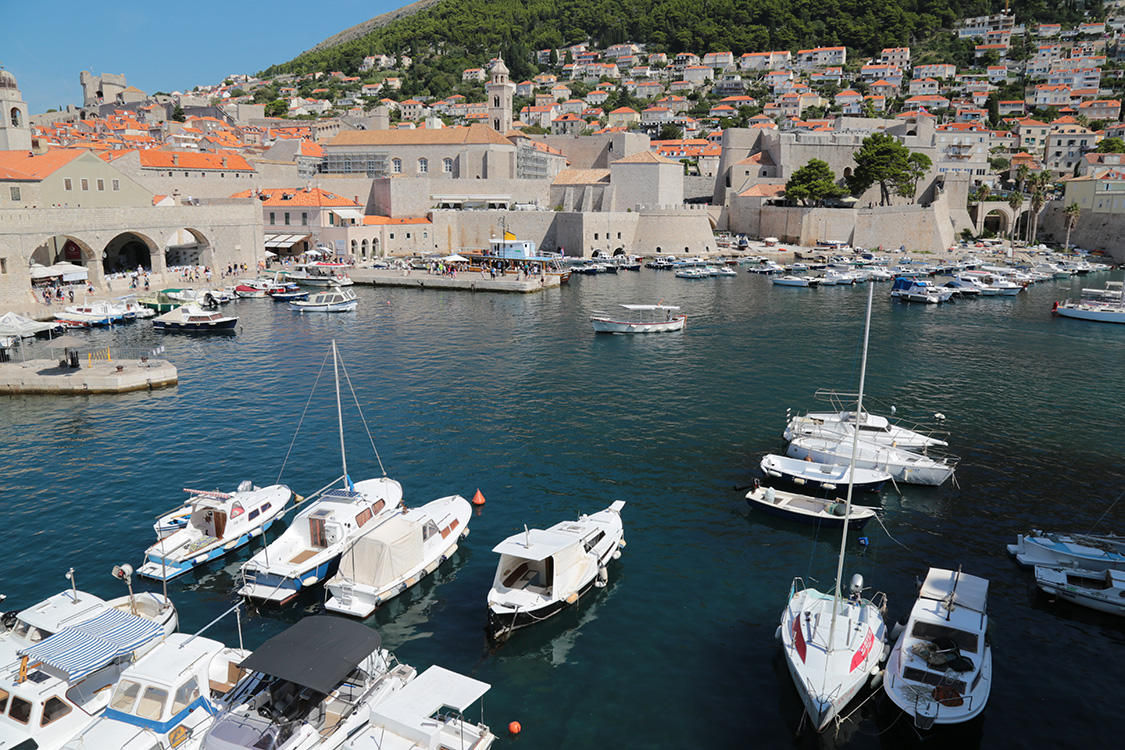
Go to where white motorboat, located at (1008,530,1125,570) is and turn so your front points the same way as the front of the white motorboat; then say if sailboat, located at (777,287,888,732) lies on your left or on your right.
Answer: on your left

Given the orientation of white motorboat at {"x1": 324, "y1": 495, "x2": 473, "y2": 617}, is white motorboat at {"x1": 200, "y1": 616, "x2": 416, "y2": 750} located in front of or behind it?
behind

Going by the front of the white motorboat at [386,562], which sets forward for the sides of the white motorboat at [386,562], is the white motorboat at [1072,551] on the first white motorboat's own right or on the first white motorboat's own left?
on the first white motorboat's own right

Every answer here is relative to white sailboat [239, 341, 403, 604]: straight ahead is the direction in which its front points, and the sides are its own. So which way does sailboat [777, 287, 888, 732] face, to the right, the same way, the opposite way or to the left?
the opposite way

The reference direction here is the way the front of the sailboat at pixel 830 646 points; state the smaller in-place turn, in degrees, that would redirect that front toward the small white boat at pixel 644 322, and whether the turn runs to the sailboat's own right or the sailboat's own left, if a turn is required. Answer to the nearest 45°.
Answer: approximately 180°

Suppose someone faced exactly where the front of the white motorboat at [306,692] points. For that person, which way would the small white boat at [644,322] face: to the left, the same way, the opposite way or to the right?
to the right

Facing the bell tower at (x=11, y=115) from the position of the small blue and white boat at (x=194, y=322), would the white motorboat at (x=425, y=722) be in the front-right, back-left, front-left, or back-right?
back-left

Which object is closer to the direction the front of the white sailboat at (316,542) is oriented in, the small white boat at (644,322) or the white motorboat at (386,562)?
the small white boat

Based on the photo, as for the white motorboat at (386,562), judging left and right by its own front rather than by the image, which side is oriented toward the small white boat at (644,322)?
front

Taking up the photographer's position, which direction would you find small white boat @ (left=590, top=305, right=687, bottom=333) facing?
facing to the left of the viewer

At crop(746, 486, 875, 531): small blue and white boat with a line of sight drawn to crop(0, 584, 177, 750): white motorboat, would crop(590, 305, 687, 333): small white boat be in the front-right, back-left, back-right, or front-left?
back-right

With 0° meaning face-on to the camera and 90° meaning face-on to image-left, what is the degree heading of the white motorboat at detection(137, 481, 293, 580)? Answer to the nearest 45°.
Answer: approximately 225°
